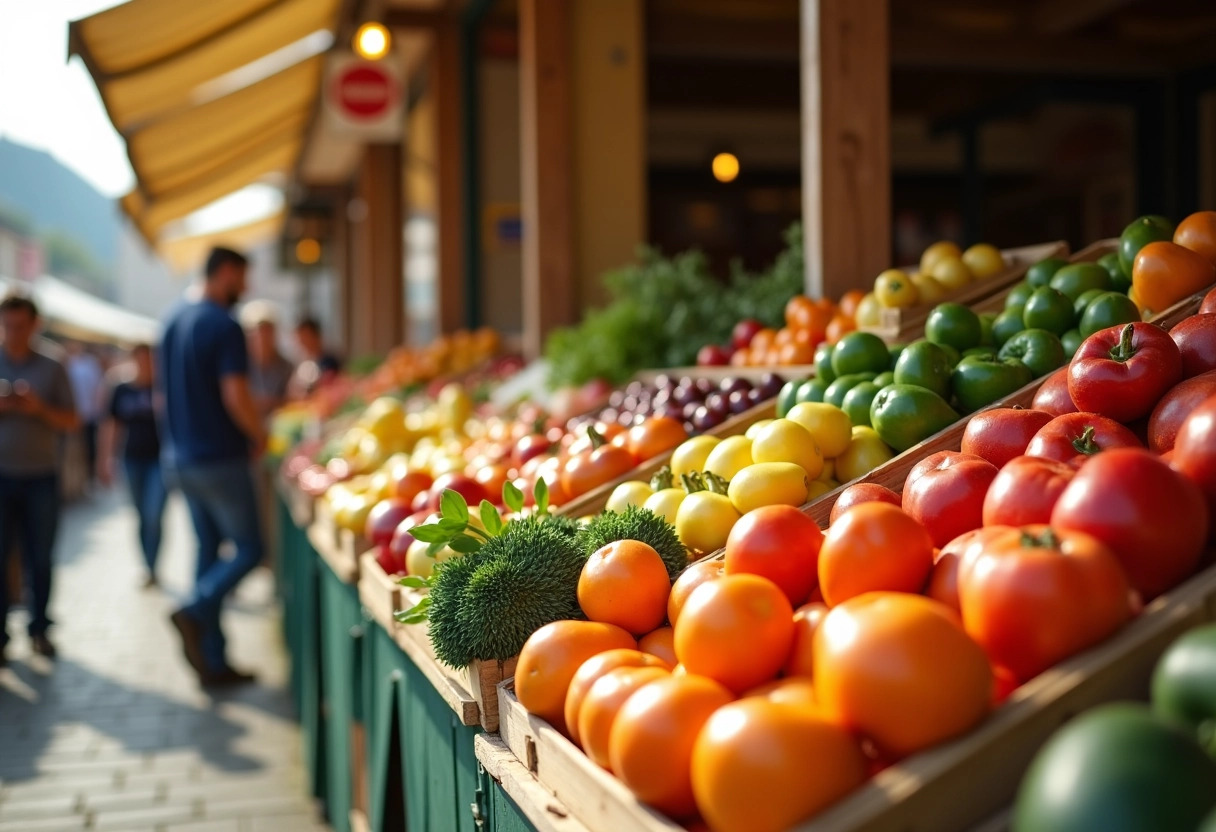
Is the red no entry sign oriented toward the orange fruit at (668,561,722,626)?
yes

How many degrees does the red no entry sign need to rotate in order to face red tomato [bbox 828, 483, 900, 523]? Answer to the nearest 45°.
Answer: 0° — it already faces it

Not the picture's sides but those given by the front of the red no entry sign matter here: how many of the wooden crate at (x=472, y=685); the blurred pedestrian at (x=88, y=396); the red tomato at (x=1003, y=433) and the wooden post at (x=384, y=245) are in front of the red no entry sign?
2

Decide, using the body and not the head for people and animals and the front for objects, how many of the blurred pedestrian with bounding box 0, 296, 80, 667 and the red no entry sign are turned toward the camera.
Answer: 2

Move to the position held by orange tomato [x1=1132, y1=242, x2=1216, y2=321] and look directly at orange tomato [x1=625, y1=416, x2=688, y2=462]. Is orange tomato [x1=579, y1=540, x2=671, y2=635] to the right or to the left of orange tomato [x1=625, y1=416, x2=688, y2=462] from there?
left

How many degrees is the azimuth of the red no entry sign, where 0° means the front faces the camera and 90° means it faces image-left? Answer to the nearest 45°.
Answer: approximately 0°

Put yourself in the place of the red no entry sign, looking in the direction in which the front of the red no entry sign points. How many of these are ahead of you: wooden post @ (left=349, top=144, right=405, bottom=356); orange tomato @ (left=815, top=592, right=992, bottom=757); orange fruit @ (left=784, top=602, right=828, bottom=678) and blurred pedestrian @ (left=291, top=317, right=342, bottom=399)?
2
